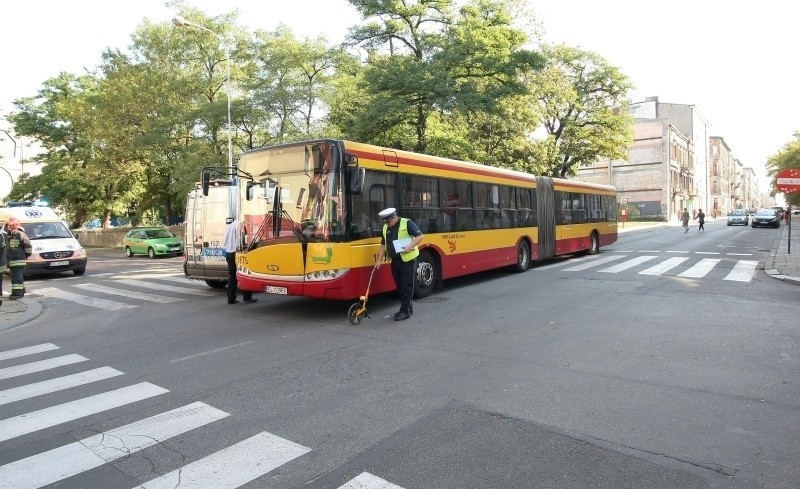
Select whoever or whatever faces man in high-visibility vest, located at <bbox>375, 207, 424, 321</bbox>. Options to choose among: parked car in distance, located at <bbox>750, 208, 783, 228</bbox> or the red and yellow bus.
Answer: the parked car in distance

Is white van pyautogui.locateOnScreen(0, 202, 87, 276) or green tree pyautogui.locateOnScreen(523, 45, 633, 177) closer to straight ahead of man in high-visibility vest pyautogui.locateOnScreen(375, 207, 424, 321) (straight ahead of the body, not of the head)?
the white van

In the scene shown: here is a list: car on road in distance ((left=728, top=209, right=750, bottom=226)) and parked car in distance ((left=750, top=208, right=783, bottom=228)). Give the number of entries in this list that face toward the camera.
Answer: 2

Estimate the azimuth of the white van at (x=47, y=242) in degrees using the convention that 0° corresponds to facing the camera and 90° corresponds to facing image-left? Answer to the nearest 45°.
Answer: approximately 315°

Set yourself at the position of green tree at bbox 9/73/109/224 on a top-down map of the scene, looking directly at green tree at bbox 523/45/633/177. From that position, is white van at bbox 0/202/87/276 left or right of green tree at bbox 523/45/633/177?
right

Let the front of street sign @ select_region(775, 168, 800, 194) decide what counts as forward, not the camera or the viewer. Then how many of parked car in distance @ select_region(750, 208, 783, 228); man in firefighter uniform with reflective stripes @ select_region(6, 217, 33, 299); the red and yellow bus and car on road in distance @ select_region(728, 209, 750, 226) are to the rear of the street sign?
2

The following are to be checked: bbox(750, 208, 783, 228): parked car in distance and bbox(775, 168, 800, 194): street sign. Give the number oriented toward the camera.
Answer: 2

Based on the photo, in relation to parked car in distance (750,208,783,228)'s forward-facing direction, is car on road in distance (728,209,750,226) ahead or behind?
behind
